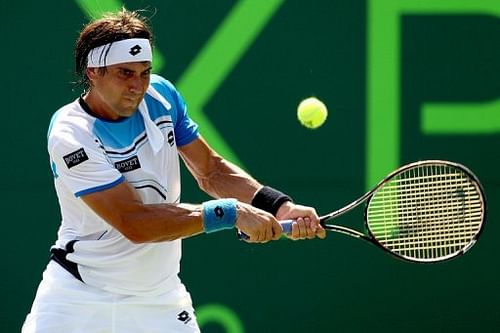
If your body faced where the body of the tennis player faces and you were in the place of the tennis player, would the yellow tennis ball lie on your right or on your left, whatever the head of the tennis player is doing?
on your left

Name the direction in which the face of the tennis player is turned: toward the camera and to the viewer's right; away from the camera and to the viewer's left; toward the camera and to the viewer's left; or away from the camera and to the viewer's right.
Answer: toward the camera and to the viewer's right
